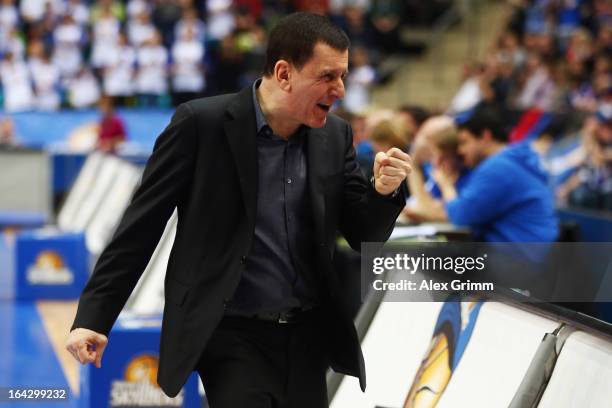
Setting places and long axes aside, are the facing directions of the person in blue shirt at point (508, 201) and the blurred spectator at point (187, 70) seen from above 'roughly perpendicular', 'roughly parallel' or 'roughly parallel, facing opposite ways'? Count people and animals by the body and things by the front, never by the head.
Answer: roughly perpendicular

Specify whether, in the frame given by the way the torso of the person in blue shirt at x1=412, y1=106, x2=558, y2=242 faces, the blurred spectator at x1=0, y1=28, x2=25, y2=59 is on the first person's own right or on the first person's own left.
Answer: on the first person's own right

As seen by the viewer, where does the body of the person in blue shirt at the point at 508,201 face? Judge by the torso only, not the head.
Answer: to the viewer's left

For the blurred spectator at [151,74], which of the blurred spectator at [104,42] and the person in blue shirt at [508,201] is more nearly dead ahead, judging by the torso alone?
the person in blue shirt

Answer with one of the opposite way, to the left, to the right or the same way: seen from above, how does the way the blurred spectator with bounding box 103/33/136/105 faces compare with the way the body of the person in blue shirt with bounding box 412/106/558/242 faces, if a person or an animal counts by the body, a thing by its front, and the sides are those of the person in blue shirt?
to the left

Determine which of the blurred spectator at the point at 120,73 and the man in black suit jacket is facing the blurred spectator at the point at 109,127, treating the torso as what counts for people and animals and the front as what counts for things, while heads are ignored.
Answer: the blurred spectator at the point at 120,73

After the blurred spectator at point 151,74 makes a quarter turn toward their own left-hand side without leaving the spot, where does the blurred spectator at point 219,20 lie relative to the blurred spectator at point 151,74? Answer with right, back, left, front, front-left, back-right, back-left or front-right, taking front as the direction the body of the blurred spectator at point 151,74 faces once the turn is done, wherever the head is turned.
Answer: front-left

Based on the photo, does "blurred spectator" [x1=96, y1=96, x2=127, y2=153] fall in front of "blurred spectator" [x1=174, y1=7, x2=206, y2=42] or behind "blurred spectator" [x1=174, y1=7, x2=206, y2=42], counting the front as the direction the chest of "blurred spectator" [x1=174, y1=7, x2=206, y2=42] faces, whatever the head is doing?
in front

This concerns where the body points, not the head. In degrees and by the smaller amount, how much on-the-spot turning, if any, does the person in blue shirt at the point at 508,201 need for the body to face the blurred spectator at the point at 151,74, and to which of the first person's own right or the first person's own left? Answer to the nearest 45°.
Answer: approximately 45° to the first person's own right

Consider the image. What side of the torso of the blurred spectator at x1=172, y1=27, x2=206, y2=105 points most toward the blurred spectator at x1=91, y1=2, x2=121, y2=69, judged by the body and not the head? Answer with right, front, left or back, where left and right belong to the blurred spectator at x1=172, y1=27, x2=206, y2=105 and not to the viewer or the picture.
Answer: right

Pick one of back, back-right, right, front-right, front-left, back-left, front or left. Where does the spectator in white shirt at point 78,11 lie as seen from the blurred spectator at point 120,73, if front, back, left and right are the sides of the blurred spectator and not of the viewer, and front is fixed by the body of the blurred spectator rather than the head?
back-right

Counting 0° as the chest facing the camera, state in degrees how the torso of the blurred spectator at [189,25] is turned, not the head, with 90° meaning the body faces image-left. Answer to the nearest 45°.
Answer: approximately 0°
